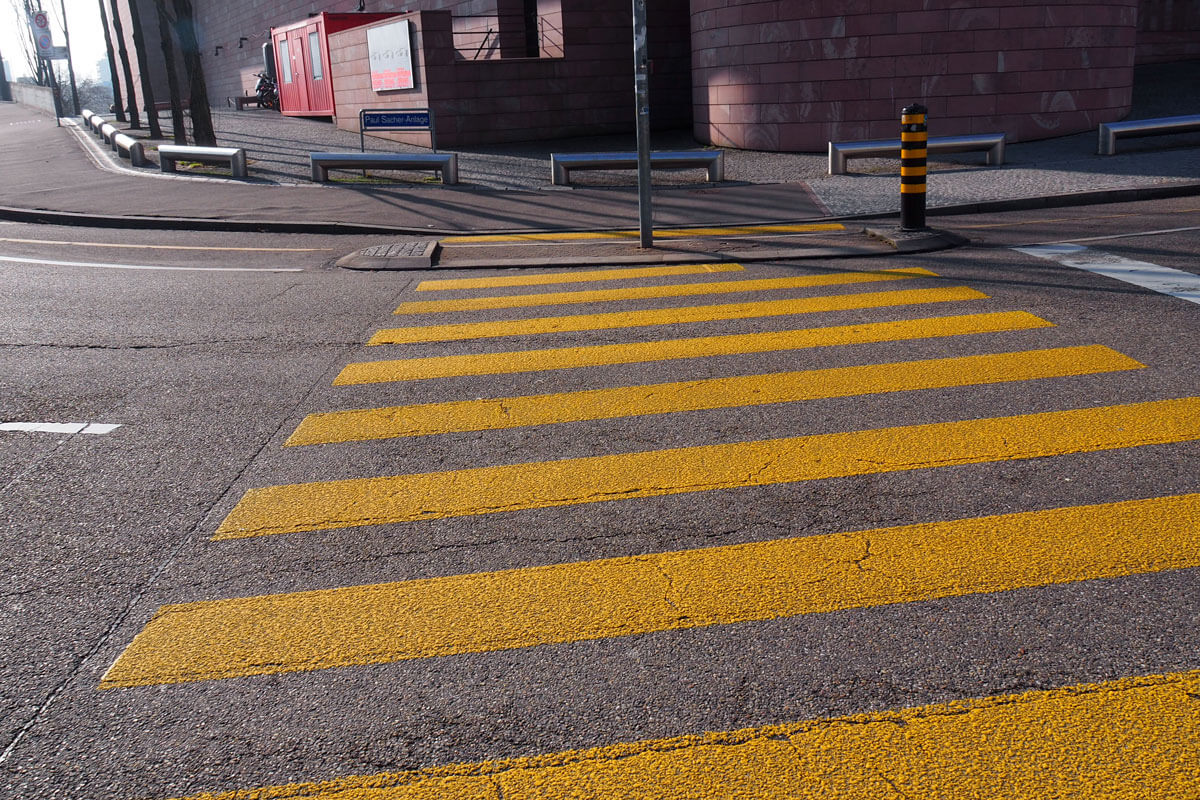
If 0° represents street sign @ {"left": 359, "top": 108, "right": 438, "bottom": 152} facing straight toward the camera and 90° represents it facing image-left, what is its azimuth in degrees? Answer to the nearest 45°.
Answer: approximately 0°

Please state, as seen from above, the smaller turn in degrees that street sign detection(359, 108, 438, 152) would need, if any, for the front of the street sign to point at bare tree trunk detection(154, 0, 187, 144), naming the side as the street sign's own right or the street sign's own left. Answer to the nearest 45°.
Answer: approximately 135° to the street sign's own right

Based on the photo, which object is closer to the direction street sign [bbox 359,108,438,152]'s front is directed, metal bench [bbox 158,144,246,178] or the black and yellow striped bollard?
the black and yellow striped bollard

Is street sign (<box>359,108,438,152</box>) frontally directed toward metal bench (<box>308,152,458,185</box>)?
yes

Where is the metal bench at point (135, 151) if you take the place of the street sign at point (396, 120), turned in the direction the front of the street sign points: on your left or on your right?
on your right

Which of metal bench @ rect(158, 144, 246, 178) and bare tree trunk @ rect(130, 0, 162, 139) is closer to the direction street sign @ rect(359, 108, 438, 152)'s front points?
the metal bench

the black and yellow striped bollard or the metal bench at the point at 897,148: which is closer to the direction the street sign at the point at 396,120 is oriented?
the black and yellow striped bollard

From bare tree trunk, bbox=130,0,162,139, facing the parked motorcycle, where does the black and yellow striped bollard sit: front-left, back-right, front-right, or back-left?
back-right

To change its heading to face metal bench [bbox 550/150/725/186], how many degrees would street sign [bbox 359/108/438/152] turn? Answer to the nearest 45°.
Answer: approximately 45° to its left

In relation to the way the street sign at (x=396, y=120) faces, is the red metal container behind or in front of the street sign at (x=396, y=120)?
behind

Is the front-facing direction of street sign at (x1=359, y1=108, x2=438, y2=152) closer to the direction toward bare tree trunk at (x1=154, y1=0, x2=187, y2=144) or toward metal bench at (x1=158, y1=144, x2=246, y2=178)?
the metal bench

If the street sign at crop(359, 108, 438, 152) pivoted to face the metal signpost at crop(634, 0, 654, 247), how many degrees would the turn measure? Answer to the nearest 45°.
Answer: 0° — it already faces it
